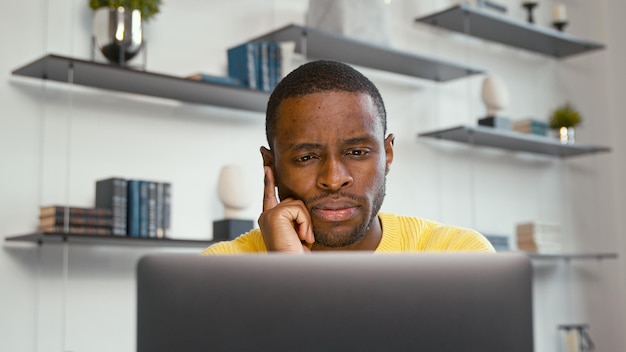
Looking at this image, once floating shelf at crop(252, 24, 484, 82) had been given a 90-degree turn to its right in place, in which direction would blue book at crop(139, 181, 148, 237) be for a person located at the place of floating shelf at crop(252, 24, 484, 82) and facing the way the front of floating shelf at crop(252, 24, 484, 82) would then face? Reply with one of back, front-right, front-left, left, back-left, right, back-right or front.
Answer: front

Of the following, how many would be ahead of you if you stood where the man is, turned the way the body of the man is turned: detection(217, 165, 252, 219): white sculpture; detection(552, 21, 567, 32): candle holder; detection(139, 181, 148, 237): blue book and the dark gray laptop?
1

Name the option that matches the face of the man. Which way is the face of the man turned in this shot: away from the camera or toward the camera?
toward the camera

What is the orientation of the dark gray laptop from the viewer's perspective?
away from the camera

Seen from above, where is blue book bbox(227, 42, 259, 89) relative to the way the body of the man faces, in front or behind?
behind

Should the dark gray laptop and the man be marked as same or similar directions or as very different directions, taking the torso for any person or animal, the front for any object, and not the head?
very different directions

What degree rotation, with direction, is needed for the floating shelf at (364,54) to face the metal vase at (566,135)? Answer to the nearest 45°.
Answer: approximately 90° to its left

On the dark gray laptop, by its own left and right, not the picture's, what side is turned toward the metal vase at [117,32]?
front

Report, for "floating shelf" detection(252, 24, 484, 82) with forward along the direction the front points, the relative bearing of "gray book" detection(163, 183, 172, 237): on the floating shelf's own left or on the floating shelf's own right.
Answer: on the floating shelf's own right

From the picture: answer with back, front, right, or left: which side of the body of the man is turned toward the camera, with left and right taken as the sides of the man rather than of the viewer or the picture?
front

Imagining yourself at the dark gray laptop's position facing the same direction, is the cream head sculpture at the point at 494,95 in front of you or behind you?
in front

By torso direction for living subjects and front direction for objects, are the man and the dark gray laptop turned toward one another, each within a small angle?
yes

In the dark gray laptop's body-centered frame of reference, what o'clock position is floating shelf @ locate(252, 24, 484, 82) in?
The floating shelf is roughly at 12 o'clock from the dark gray laptop.

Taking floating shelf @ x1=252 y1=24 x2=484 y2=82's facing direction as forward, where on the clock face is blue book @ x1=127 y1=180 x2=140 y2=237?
The blue book is roughly at 3 o'clock from the floating shelf.

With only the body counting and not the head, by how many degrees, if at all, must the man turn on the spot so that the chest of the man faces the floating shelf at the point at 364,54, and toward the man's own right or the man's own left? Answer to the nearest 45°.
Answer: approximately 180°

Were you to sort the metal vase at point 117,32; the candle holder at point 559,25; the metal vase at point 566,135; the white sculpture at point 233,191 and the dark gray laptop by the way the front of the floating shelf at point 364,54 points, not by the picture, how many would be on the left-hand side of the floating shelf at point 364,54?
2

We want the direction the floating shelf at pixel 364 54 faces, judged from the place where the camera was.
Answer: facing the viewer and to the right of the viewer

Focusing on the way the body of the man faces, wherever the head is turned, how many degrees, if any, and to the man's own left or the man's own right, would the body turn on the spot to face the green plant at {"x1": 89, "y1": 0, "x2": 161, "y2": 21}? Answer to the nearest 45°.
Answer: approximately 135° to the man's own right

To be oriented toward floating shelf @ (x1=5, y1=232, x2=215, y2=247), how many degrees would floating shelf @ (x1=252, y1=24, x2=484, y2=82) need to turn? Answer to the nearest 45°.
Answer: approximately 90° to its right
